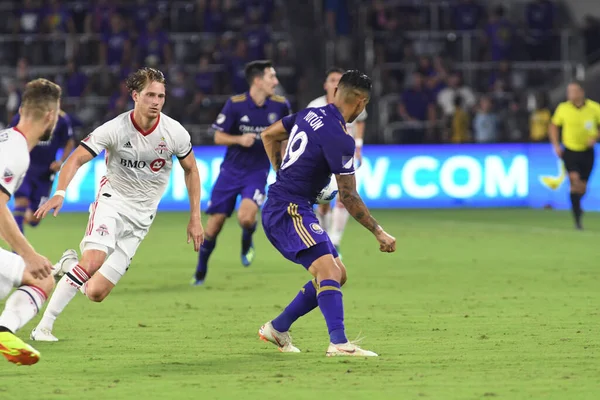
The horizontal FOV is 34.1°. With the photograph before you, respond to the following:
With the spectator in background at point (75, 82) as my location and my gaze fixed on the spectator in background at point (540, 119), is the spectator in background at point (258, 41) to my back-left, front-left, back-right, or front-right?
front-left

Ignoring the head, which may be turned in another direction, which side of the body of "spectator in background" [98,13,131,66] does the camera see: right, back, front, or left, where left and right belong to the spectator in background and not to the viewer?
front

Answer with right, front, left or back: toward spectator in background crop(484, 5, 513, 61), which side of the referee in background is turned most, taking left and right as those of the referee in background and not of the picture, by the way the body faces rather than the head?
back

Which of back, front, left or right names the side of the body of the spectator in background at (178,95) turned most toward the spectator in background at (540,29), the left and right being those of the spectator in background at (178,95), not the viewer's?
left

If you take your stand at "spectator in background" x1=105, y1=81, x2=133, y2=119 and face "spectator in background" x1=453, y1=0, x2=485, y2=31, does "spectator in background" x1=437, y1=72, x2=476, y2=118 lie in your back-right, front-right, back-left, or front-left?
front-right

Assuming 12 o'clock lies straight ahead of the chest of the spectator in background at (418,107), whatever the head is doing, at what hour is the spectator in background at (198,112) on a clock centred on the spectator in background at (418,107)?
the spectator in background at (198,112) is roughly at 3 o'clock from the spectator in background at (418,107).

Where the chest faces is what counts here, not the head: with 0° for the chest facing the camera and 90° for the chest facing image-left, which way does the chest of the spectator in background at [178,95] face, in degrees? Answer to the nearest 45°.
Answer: approximately 0°

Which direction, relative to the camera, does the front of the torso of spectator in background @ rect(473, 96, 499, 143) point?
toward the camera

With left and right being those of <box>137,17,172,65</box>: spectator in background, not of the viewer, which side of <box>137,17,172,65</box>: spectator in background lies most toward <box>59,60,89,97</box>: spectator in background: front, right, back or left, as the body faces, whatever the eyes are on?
right

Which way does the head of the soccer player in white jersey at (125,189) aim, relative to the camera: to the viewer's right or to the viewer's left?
to the viewer's right

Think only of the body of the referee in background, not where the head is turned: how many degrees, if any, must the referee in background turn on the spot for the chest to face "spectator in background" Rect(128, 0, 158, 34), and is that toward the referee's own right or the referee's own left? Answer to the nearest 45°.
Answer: approximately 135° to the referee's own right

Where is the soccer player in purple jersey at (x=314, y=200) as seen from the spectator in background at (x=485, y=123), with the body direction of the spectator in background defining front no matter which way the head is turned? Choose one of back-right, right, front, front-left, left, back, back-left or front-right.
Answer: front

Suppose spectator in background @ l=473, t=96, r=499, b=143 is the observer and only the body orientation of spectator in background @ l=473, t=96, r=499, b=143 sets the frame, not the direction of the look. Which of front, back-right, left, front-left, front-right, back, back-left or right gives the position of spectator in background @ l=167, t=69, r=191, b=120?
right

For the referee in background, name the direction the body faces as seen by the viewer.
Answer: toward the camera

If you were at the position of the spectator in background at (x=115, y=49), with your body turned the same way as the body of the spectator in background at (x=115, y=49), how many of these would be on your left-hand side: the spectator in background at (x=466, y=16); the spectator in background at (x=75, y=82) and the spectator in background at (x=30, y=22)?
1
